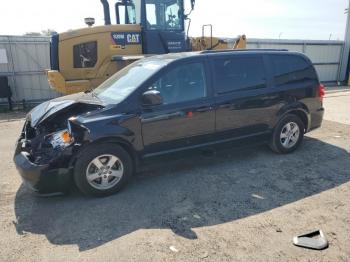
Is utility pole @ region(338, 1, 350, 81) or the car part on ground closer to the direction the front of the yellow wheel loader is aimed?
the utility pole

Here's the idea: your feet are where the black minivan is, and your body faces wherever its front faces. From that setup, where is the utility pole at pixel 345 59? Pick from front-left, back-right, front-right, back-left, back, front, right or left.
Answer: back

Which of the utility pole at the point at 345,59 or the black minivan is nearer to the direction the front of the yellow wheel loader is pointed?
the utility pole

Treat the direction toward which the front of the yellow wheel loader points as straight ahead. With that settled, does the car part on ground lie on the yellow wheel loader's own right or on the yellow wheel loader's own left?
on the yellow wheel loader's own right

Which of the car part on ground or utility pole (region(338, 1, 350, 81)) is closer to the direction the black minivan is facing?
the car part on ground

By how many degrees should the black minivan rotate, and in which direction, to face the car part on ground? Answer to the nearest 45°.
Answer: approximately 90° to its left

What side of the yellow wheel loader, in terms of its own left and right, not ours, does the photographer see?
right

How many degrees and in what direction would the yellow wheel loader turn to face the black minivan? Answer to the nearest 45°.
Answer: approximately 90° to its right

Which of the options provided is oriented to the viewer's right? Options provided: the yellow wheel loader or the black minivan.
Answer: the yellow wheel loader

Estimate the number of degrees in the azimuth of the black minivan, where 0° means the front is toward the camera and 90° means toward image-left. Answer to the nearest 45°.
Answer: approximately 45°

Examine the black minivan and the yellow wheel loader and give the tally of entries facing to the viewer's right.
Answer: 1
